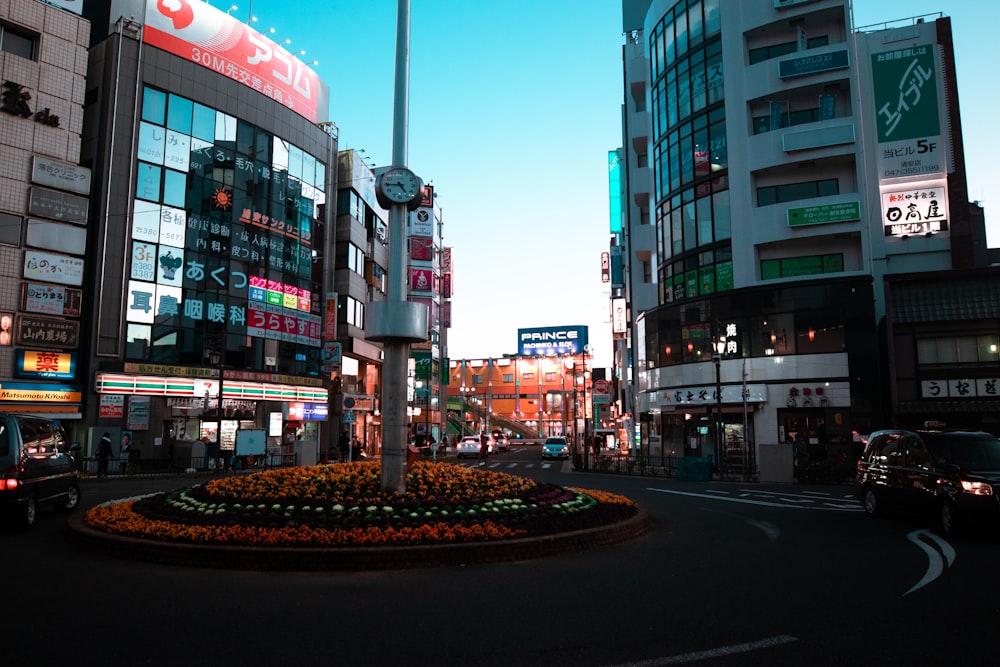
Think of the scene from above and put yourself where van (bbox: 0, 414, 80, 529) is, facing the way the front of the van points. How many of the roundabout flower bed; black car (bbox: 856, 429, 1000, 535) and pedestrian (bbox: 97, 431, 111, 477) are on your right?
2

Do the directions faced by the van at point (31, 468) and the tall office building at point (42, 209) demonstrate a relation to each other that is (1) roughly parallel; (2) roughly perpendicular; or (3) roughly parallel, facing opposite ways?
roughly perpendicular

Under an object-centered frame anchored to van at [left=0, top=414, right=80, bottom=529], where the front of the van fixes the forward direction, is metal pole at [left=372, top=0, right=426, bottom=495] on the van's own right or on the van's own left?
on the van's own right

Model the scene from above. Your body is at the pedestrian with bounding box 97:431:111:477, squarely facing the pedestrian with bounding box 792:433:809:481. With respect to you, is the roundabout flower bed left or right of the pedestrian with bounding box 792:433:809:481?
right

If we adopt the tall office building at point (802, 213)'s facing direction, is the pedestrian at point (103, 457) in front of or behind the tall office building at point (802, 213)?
in front

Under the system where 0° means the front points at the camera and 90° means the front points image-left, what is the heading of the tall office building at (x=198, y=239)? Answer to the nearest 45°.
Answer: approximately 315°

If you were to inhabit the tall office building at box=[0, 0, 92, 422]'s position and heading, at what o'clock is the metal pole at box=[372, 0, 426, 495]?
The metal pole is roughly at 1 o'clock from the tall office building.

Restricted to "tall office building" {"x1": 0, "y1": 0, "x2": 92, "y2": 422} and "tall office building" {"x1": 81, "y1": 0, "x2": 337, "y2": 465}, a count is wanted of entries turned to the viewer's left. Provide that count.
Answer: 0

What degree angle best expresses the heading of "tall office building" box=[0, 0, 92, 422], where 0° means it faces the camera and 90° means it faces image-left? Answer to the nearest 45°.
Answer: approximately 315°

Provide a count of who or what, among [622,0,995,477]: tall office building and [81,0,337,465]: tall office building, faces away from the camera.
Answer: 0

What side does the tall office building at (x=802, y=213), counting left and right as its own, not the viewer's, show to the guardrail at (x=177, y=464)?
front

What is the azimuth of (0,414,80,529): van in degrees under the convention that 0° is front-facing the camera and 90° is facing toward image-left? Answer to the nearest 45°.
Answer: approximately 225°
